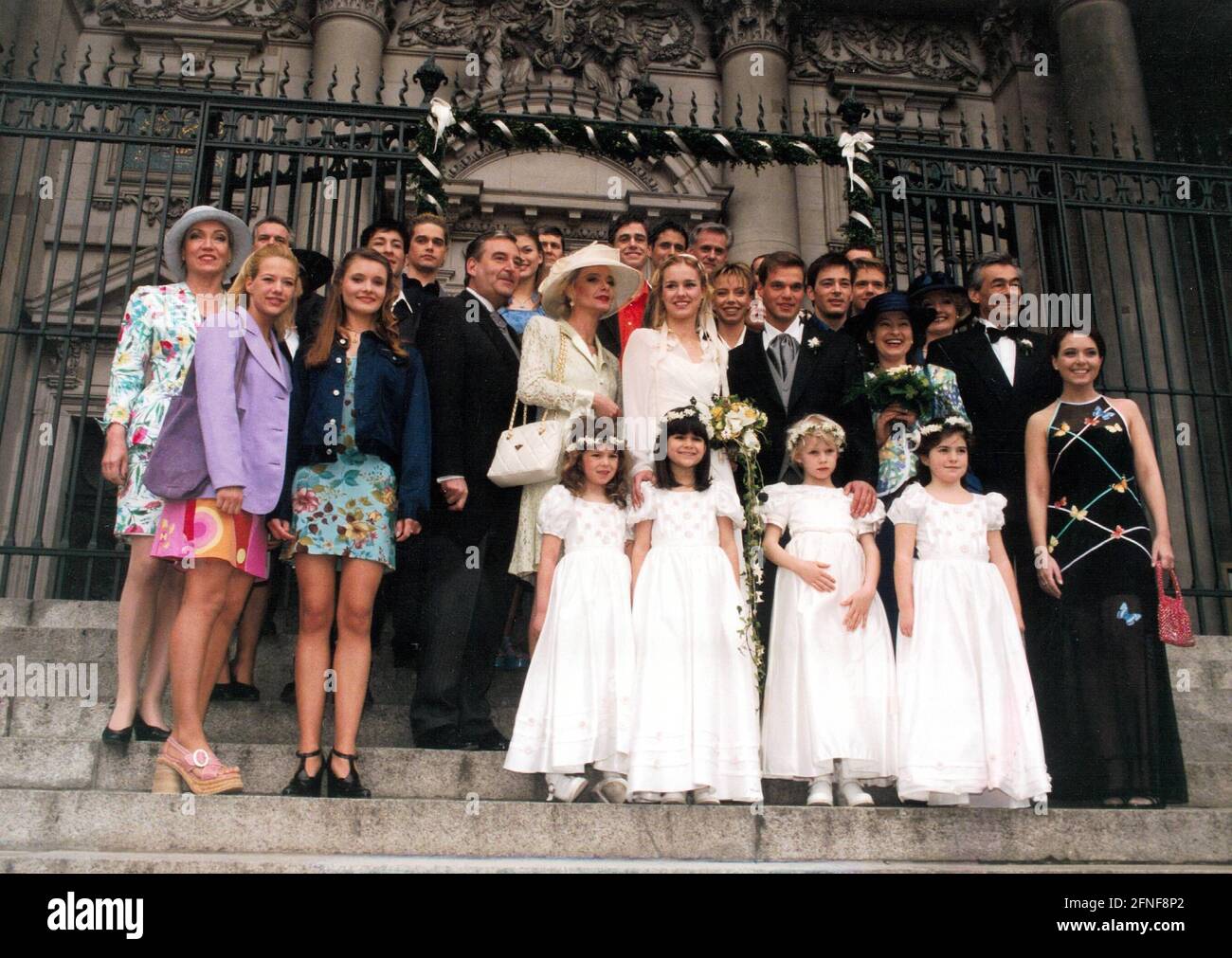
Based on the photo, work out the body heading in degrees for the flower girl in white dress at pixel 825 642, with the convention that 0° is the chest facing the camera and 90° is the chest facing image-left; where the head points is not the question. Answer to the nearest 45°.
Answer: approximately 0°

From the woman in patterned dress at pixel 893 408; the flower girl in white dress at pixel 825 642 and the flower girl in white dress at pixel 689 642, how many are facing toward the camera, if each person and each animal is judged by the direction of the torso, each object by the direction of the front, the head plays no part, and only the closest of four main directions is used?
3

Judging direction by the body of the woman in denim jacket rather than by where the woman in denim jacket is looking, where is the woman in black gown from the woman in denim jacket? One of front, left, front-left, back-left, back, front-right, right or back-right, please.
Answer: left

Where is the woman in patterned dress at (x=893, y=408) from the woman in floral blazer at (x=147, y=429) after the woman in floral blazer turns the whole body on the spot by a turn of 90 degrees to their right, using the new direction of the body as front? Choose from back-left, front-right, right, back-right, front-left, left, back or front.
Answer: back

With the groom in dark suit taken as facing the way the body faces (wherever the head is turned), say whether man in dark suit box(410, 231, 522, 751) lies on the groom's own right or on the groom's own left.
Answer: on the groom's own right

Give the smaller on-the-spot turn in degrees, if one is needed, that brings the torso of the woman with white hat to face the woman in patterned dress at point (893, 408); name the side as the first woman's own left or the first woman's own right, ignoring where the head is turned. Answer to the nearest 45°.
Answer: approximately 45° to the first woman's own left

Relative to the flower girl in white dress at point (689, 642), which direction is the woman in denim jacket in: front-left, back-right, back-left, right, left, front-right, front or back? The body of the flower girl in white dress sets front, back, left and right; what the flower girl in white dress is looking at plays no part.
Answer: right

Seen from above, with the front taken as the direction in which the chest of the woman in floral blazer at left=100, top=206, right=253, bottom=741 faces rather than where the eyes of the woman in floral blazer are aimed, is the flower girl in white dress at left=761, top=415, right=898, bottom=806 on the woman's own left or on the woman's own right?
on the woman's own left

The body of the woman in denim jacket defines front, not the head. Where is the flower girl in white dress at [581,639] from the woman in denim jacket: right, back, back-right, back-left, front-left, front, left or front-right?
left

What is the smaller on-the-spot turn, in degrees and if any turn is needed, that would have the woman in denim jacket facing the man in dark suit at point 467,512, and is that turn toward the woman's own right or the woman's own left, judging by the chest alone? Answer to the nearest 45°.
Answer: approximately 135° to the woman's own left

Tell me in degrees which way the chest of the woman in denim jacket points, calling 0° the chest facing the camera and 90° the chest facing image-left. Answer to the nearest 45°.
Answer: approximately 0°

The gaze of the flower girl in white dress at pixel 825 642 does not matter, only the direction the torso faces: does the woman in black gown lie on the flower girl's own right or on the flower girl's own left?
on the flower girl's own left
